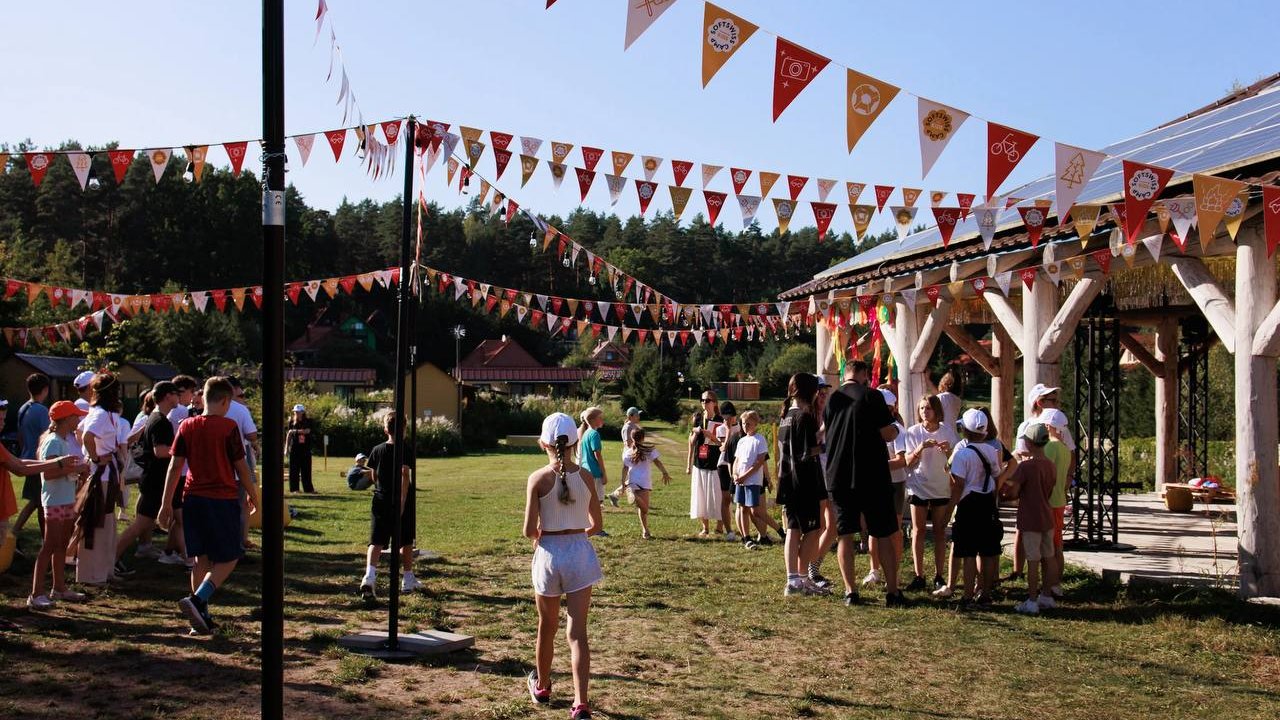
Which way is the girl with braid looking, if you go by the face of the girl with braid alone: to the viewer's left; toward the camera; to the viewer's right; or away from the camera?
away from the camera

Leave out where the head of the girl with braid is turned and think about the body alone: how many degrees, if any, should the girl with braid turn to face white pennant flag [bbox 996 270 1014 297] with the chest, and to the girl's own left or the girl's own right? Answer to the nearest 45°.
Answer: approximately 45° to the girl's own right

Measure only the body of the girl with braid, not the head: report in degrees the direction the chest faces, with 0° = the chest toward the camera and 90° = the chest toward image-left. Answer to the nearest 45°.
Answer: approximately 180°

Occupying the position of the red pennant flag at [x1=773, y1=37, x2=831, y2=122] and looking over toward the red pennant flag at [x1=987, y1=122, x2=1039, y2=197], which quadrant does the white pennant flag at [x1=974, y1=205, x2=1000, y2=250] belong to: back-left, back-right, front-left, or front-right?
front-left

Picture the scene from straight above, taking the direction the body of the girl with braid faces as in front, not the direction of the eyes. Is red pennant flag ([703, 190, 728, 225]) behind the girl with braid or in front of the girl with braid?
in front

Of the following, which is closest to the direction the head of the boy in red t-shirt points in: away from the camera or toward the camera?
away from the camera

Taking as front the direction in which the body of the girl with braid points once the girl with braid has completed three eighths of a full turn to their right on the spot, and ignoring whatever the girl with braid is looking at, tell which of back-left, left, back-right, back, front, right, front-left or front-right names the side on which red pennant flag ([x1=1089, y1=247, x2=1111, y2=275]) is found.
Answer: left

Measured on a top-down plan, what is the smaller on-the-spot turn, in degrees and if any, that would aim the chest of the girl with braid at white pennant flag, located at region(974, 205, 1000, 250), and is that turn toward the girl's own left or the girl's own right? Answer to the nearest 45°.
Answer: approximately 45° to the girl's own right

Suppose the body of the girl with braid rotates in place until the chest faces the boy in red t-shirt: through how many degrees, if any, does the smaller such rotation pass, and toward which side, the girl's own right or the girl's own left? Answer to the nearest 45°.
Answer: approximately 45° to the girl's own left

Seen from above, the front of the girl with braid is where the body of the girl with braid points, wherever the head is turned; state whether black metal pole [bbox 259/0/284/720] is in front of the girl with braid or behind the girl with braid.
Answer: behind

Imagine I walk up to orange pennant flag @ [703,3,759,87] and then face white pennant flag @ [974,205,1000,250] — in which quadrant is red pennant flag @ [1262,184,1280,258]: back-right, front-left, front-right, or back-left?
front-right

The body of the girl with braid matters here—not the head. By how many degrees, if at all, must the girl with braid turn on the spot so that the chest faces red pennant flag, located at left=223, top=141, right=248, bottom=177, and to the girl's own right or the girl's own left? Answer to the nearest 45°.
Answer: approximately 45° to the girl's own left
